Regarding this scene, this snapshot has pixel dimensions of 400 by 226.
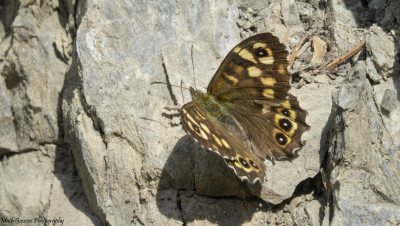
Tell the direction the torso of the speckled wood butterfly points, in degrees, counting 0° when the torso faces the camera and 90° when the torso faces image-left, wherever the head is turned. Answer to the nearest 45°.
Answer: approximately 135°

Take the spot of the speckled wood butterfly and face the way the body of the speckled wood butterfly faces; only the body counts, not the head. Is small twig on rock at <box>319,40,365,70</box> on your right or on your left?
on your right
